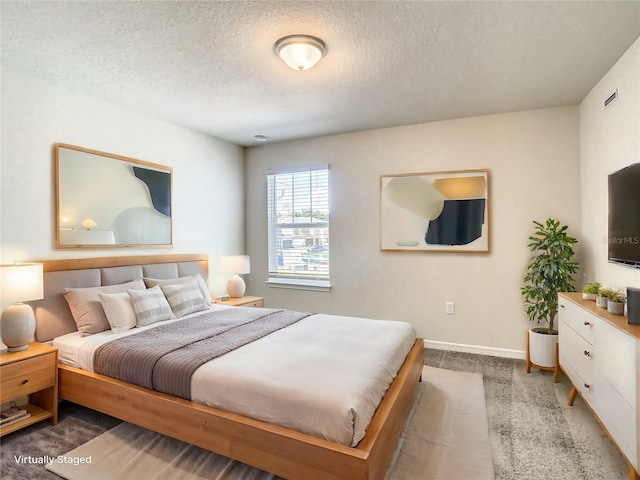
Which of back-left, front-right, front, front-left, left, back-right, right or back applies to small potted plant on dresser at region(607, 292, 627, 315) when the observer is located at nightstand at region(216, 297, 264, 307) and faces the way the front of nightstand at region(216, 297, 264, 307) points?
front

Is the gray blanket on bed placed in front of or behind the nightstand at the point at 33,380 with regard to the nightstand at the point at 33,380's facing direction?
in front

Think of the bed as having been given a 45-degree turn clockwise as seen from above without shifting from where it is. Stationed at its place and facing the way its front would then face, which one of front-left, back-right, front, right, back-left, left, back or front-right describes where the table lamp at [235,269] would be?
back

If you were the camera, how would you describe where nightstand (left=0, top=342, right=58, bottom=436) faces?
facing the viewer and to the right of the viewer

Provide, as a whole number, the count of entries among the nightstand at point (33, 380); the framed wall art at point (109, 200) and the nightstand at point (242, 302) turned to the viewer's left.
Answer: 0

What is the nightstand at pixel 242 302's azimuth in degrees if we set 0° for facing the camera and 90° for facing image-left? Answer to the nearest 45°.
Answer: approximately 315°

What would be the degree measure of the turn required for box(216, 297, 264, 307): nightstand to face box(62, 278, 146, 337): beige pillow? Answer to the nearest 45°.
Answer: approximately 90° to its right

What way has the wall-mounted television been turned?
to the viewer's left

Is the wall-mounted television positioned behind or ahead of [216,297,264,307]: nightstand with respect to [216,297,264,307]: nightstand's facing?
ahead

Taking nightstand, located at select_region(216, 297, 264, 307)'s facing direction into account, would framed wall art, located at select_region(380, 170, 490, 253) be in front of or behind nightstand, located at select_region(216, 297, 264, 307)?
in front

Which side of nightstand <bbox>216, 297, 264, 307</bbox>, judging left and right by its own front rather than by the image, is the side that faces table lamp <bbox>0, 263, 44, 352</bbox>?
right

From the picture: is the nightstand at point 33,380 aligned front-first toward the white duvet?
no

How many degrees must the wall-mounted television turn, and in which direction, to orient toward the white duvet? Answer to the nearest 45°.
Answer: approximately 45° to its left

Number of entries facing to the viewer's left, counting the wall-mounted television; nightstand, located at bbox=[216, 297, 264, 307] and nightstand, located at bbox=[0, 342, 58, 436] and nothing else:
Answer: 1
